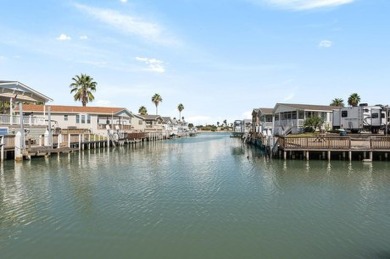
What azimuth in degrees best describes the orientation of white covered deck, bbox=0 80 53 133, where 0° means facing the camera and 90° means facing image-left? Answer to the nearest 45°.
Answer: approximately 315°

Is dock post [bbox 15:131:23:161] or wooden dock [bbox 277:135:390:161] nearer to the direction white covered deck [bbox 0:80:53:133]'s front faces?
the wooden dock

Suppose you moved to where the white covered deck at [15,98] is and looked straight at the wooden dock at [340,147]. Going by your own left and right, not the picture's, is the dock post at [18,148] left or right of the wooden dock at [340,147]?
right

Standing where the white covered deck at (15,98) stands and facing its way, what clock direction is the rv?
The rv is roughly at 11 o'clock from the white covered deck.

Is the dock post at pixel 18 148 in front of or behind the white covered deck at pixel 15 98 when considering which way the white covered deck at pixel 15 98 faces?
in front

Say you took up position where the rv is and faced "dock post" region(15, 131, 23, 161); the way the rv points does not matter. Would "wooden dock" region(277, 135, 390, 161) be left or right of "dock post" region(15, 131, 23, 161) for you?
left

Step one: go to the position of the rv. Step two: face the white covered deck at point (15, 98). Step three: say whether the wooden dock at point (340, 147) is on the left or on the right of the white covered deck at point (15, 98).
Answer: left

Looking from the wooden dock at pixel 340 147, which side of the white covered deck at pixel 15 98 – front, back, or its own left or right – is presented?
front
